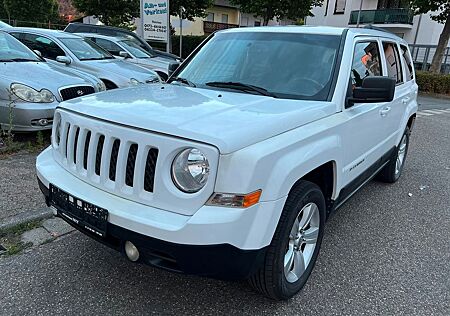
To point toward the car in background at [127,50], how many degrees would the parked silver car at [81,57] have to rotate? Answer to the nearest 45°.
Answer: approximately 90° to its left

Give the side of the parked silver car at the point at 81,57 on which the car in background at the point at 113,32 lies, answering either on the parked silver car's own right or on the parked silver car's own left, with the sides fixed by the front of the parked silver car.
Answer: on the parked silver car's own left

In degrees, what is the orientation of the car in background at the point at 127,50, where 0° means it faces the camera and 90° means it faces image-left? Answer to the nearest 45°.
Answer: approximately 315°

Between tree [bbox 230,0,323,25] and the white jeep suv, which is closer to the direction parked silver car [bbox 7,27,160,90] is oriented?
the white jeep suv

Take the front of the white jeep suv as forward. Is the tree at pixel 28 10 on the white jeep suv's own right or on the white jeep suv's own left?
on the white jeep suv's own right

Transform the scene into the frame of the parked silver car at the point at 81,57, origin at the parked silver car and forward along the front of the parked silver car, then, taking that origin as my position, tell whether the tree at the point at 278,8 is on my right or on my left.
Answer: on my left

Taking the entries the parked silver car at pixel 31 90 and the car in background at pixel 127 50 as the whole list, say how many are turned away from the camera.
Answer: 0

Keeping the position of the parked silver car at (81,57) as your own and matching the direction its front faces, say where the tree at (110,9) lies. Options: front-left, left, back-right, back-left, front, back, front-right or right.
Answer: back-left

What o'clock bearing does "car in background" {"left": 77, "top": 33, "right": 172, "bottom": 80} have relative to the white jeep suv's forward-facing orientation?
The car in background is roughly at 4 o'clock from the white jeep suv.

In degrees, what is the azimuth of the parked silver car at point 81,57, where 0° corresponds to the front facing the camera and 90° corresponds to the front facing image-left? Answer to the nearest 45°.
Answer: approximately 315°
